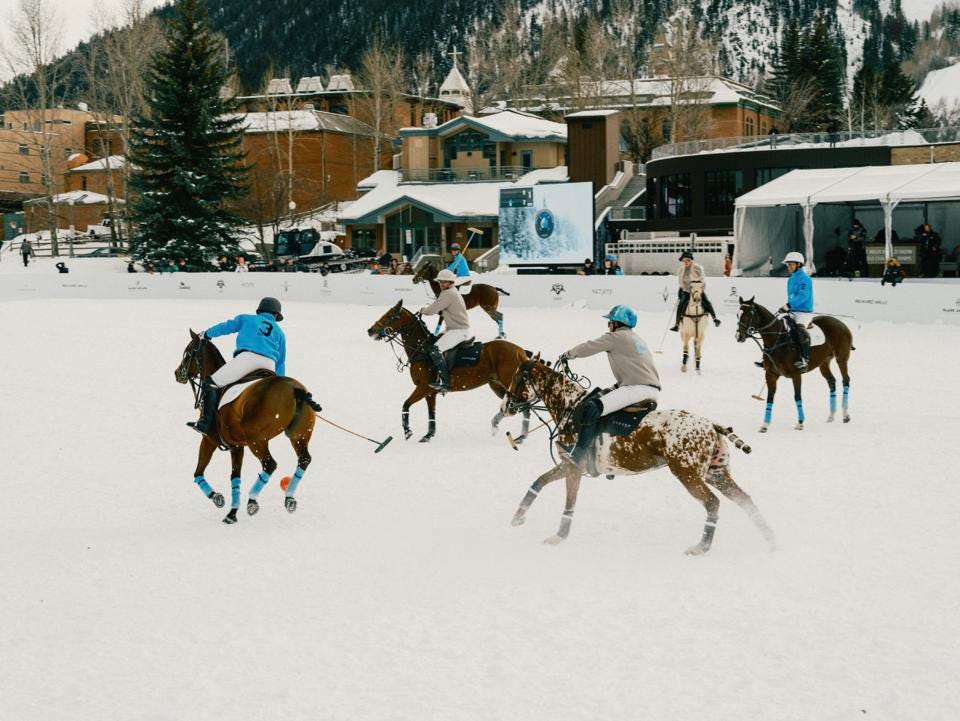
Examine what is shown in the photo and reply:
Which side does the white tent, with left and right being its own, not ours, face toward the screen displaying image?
right

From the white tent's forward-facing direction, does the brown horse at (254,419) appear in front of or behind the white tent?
in front

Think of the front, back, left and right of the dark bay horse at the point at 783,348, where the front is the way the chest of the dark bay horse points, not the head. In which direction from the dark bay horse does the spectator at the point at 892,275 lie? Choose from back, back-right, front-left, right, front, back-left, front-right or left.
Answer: back-right

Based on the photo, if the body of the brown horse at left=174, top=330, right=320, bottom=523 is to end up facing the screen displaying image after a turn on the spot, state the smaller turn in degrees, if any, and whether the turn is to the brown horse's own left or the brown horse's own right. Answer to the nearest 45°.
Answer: approximately 45° to the brown horse's own right

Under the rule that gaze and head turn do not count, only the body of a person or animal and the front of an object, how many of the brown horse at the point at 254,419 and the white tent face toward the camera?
1

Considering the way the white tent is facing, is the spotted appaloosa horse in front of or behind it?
in front

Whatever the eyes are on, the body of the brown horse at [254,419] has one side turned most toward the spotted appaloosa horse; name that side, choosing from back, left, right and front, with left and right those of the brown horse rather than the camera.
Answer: back

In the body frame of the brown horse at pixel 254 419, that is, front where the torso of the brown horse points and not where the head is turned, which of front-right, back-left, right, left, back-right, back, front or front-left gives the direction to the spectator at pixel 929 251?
right

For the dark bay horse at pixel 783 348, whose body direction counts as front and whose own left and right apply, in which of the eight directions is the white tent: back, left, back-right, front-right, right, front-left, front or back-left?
back-right

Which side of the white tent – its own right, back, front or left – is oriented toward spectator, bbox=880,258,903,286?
front

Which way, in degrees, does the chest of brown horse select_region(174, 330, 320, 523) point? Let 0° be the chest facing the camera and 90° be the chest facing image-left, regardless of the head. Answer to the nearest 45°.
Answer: approximately 135°

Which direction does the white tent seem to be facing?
toward the camera

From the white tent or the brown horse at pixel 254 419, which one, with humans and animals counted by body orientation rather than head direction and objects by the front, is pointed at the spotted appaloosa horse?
the white tent
